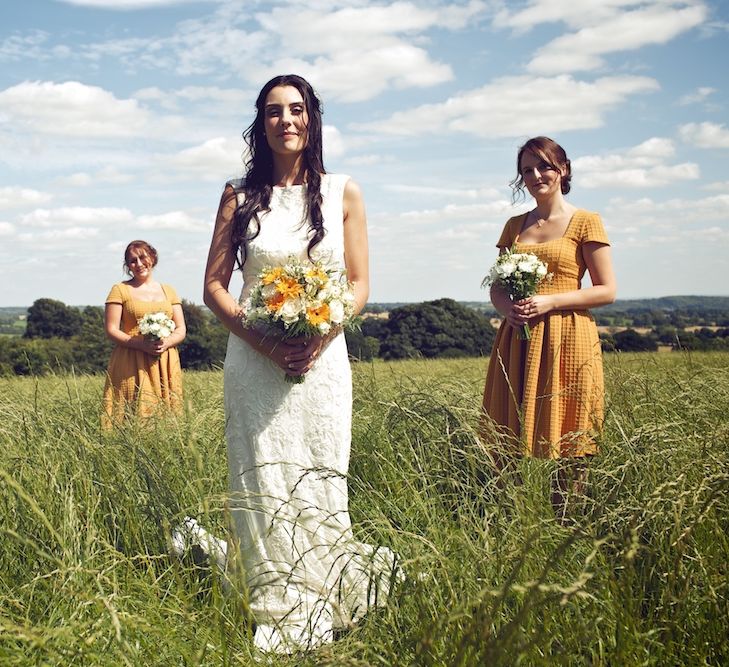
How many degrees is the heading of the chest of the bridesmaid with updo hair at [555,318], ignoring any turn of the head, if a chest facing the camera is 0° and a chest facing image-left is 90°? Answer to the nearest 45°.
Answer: approximately 45°

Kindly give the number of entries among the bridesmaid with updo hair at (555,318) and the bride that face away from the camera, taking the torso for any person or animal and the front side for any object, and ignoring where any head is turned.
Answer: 0

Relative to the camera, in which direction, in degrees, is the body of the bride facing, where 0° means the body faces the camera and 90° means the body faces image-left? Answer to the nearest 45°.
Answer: approximately 0°

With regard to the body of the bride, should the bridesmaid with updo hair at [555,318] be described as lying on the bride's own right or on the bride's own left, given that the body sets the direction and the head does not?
on the bride's own left

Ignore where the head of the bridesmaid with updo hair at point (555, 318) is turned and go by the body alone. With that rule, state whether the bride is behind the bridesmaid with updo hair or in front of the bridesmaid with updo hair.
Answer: in front
